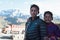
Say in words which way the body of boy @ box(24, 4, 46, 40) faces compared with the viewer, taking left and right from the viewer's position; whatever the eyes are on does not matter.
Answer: facing the viewer and to the left of the viewer

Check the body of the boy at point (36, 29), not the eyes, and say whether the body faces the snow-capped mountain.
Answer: no
